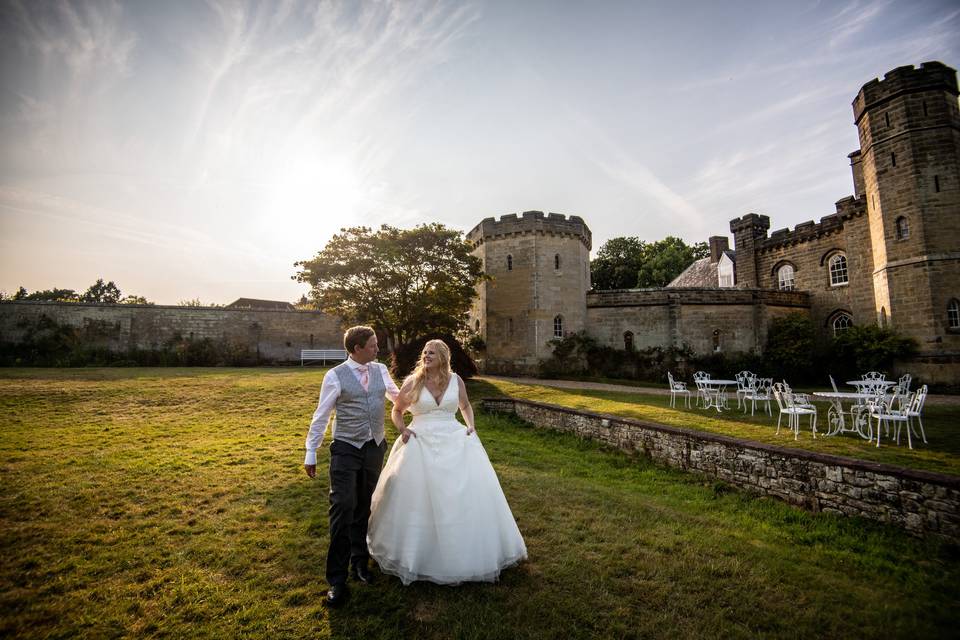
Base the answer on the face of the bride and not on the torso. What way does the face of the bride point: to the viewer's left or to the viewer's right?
to the viewer's left

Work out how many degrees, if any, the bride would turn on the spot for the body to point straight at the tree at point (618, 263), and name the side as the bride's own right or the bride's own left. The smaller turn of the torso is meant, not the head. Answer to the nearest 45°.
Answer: approximately 135° to the bride's own left

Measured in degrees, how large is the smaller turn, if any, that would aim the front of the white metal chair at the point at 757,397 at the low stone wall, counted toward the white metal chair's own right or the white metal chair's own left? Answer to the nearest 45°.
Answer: approximately 135° to the white metal chair's own left

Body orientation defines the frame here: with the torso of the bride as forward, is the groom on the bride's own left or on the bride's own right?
on the bride's own right

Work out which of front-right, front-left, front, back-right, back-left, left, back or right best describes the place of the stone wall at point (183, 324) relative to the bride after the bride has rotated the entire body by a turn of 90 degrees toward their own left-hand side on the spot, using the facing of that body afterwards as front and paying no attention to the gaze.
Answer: back-left

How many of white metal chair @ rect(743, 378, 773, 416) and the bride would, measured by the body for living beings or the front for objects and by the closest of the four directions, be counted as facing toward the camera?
1

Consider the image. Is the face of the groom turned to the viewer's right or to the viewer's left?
to the viewer's right

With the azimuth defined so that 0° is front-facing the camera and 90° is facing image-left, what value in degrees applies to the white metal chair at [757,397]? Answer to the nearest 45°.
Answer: approximately 135°

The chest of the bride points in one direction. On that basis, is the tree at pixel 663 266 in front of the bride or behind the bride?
behind

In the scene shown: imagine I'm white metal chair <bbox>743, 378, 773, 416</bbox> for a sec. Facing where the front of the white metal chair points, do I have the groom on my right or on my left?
on my left
